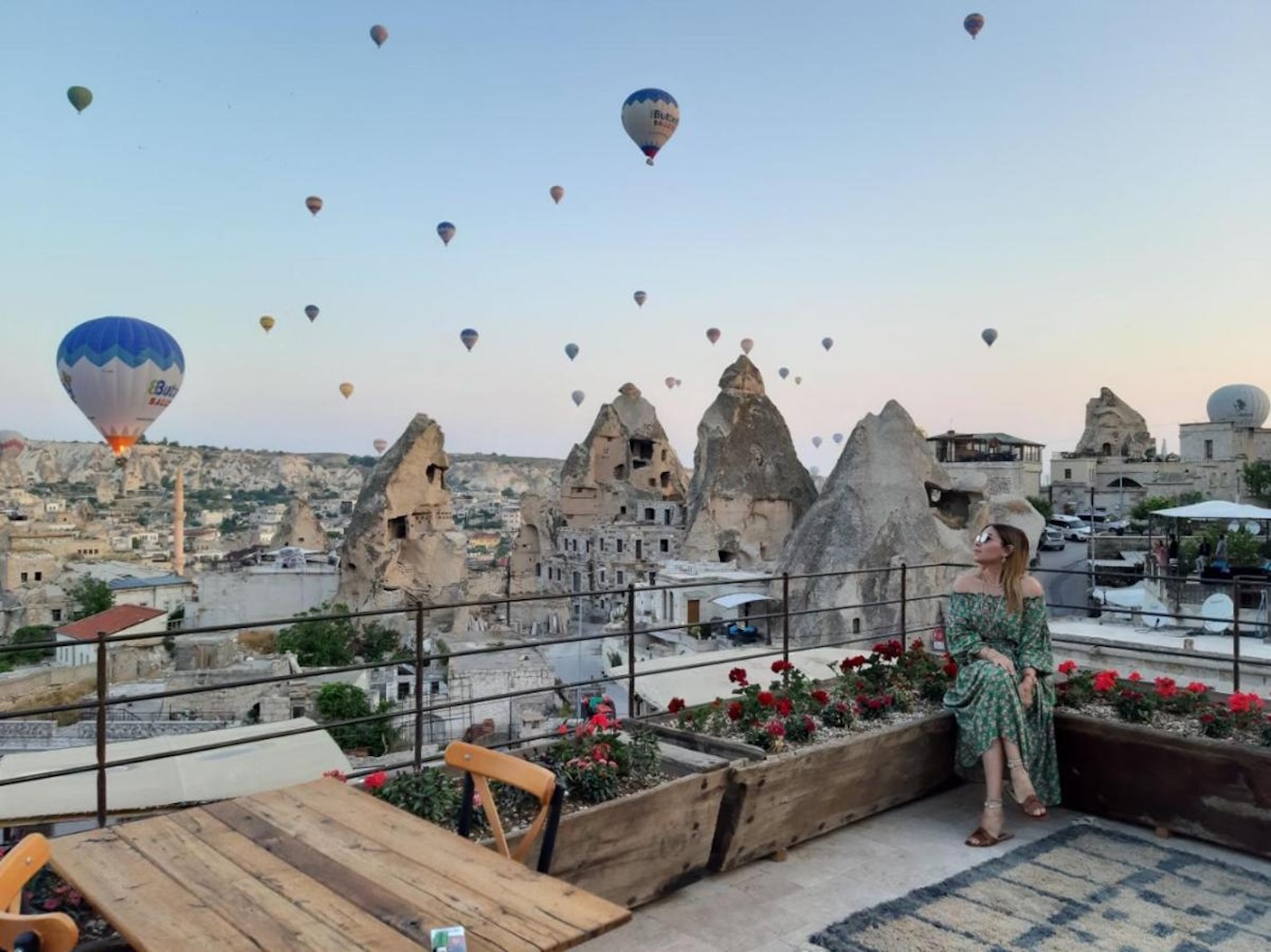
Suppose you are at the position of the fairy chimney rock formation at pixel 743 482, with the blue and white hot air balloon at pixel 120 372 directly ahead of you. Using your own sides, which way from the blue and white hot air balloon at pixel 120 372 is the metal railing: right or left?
left

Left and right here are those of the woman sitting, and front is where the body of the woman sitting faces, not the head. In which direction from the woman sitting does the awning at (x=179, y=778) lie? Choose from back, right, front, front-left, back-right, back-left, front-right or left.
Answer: right

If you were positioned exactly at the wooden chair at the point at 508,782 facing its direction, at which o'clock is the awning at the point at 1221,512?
The awning is roughly at 6 o'clock from the wooden chair.

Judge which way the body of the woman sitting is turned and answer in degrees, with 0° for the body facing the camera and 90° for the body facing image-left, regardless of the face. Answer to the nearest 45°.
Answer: approximately 0°

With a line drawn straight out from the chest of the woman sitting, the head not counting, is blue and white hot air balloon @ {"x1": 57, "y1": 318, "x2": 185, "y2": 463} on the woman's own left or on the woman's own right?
on the woman's own right

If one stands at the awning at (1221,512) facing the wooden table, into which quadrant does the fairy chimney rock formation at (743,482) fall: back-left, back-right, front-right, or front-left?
back-right

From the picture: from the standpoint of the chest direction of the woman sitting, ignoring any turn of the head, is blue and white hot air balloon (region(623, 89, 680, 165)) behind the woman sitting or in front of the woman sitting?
behind

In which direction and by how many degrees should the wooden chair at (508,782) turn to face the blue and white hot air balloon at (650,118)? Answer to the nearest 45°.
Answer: approximately 135° to its right

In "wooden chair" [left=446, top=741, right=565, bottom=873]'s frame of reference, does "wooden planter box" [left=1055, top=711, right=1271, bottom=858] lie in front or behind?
behind

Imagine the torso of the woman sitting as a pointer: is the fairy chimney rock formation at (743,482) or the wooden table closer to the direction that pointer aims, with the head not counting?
the wooden table

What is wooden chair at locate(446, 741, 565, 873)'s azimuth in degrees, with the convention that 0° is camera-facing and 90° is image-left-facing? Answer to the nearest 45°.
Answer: approximately 45°

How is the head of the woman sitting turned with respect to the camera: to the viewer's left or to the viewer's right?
to the viewer's left

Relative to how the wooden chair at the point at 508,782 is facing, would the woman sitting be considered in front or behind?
behind

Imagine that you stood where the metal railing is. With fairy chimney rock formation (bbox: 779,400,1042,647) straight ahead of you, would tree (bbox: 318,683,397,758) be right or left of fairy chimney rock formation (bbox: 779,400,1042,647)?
left

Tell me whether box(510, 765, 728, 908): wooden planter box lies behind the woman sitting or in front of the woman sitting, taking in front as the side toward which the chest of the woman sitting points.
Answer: in front
